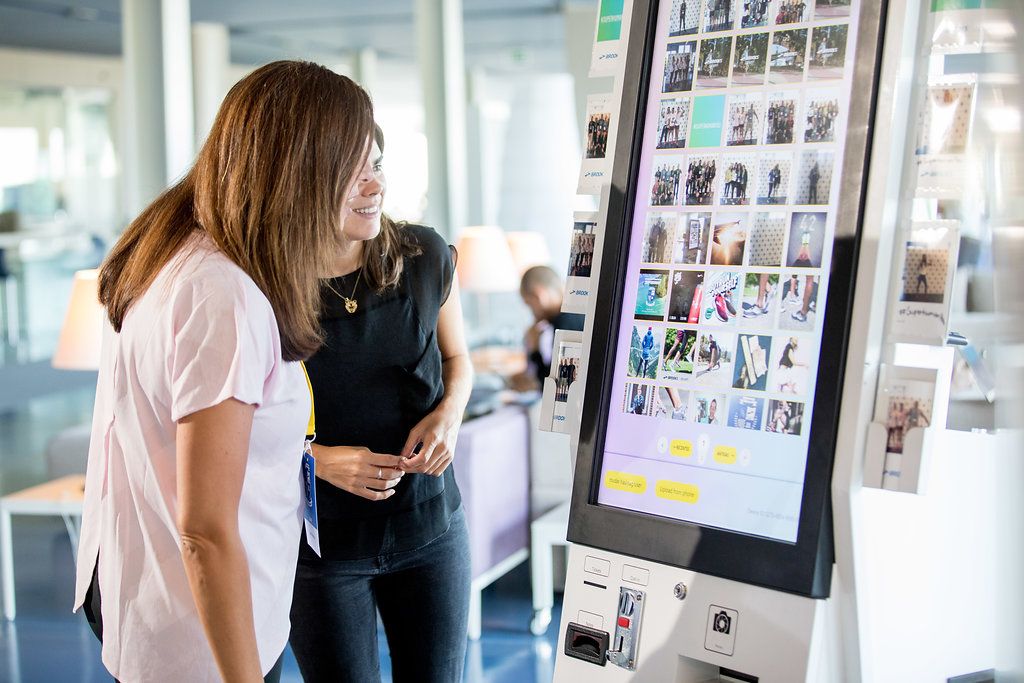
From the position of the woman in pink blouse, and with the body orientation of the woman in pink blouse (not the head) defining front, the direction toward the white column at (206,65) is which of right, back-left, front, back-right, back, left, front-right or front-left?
front-left

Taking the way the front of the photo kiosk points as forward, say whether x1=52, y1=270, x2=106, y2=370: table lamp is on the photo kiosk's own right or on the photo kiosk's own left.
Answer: on the photo kiosk's own right

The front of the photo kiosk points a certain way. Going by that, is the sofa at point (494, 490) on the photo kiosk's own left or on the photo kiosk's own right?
on the photo kiosk's own right

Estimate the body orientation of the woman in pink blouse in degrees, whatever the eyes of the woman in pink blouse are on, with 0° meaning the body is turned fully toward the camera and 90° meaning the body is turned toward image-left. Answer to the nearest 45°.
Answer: approximately 225°

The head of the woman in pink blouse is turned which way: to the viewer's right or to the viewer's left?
to the viewer's right

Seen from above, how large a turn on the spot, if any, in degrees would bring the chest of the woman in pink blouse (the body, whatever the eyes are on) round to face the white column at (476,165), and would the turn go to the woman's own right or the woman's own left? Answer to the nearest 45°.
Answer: approximately 45° to the woman's own left

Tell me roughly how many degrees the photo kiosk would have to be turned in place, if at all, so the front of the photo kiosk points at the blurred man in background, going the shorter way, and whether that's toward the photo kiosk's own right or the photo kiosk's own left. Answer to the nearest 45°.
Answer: approximately 135° to the photo kiosk's own right

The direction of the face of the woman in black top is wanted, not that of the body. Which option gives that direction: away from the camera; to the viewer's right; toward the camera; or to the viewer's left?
to the viewer's right
